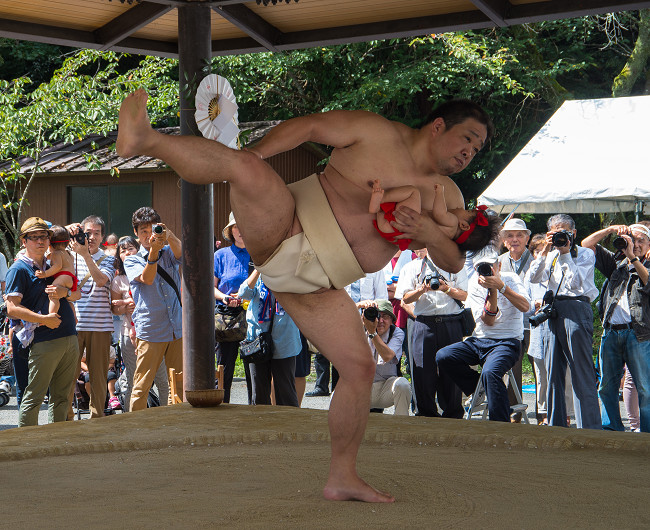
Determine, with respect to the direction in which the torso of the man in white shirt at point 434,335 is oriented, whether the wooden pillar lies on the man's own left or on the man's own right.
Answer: on the man's own right

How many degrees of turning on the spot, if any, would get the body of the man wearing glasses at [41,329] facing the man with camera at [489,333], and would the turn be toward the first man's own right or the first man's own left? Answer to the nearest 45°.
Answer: approximately 45° to the first man's own left

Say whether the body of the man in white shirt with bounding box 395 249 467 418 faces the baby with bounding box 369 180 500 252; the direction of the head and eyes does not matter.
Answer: yes

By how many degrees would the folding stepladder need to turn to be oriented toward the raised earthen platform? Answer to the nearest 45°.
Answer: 0° — it already faces it

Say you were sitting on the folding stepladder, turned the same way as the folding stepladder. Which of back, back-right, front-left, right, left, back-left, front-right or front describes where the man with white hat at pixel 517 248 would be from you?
back

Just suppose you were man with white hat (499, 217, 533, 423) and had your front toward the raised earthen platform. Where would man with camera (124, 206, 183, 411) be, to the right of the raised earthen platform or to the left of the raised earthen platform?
right

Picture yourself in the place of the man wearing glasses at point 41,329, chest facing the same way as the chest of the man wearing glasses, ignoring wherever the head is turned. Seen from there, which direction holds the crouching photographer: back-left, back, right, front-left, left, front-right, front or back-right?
front-left
